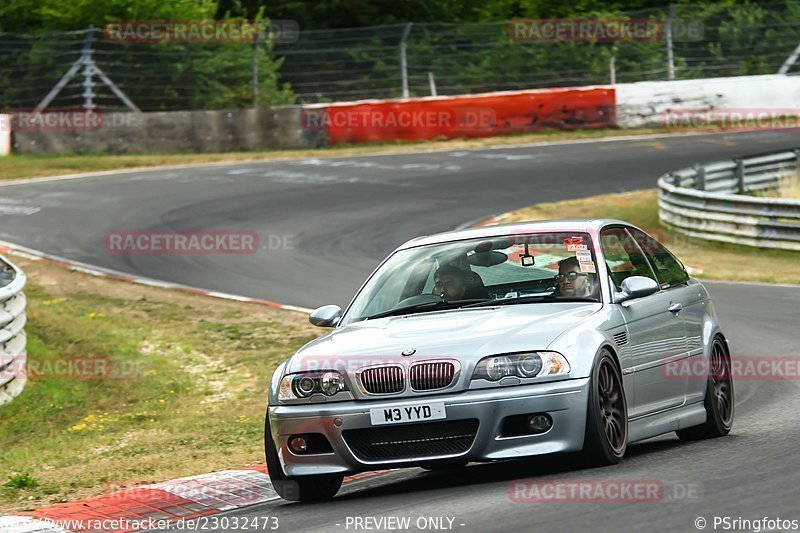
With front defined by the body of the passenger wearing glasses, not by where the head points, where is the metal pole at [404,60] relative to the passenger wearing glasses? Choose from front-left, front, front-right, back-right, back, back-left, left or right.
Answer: back-right

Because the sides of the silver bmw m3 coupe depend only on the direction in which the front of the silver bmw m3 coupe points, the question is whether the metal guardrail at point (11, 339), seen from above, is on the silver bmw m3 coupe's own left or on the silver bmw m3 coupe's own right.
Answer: on the silver bmw m3 coupe's own right

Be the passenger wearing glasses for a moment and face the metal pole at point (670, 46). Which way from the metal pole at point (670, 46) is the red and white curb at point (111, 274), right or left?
left

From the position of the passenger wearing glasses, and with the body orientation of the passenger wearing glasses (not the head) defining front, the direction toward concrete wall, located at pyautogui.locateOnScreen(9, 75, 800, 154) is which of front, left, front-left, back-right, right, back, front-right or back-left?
back-right

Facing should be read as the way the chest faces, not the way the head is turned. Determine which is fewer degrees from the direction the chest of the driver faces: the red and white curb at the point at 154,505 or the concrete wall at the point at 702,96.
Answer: the red and white curb

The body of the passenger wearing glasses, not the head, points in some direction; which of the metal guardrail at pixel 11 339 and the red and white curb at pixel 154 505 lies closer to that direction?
the red and white curb
